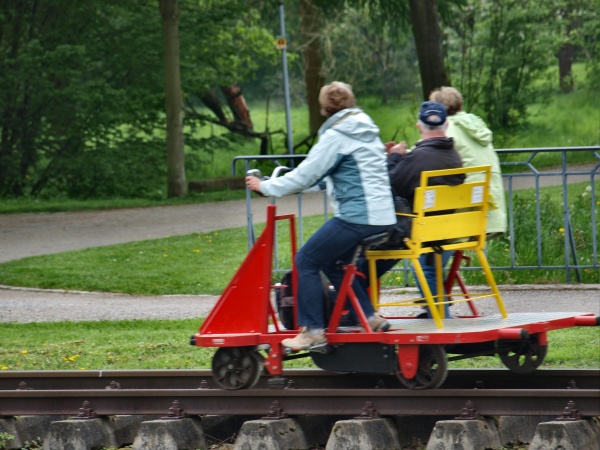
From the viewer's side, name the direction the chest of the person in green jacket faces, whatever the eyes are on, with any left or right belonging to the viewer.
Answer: facing away from the viewer and to the left of the viewer

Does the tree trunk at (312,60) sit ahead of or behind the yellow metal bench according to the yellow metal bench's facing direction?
ahead

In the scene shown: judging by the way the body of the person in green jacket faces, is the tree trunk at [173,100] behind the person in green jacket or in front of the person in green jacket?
in front

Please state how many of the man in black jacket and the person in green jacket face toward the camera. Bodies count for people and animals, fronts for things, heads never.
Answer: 0

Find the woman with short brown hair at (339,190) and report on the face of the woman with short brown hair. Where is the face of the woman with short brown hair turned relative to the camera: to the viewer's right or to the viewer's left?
to the viewer's left

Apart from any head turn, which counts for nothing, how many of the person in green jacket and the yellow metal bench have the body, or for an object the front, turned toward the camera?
0

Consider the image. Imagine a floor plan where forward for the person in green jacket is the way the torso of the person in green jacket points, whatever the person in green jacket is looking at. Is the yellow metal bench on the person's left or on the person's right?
on the person's left
